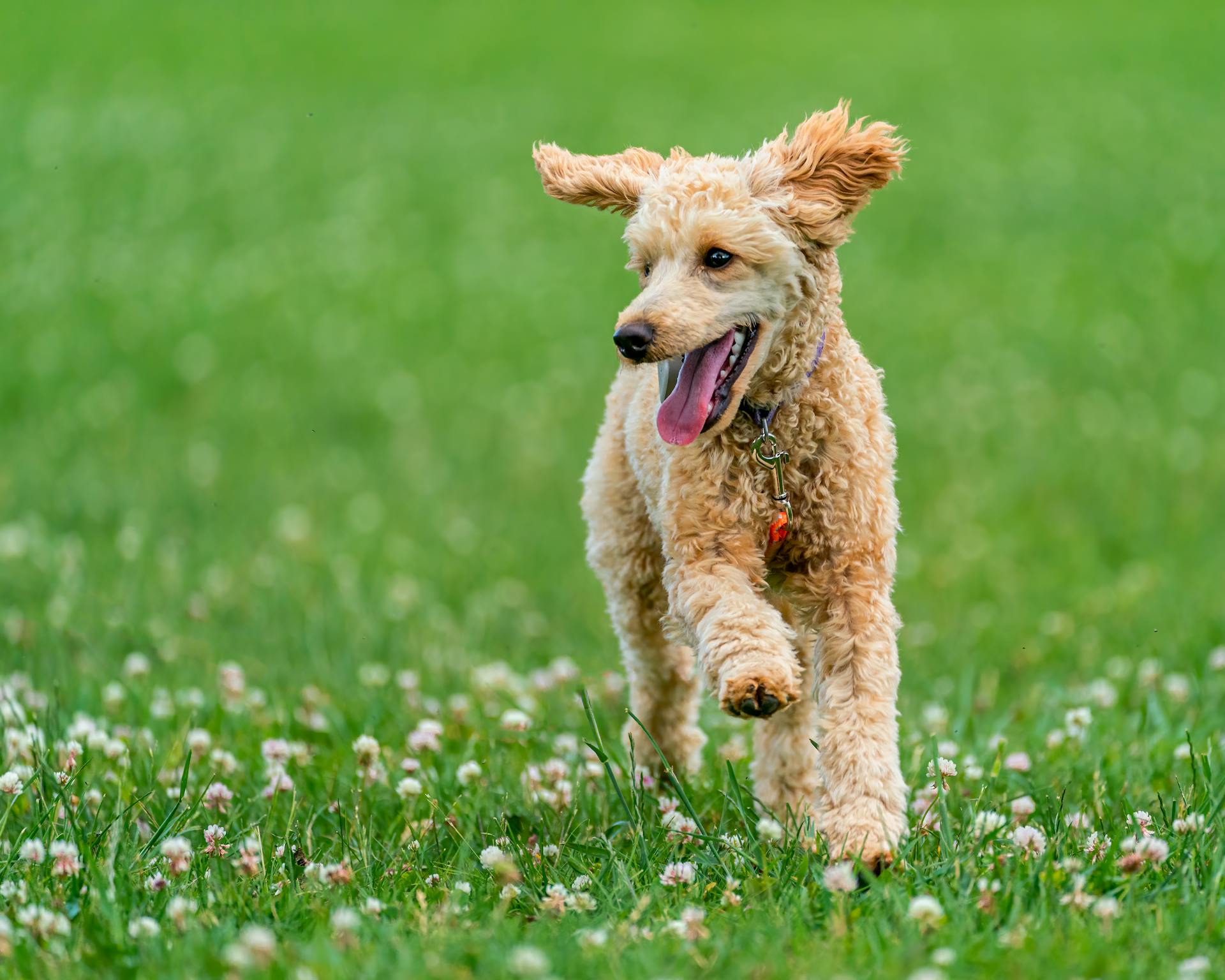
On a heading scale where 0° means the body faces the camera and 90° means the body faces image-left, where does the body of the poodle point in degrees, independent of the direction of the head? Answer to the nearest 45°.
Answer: approximately 0°

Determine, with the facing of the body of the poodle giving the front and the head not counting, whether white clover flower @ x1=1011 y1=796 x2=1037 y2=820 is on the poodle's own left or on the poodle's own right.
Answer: on the poodle's own left

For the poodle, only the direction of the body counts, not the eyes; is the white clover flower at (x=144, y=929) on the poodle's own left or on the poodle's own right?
on the poodle's own right

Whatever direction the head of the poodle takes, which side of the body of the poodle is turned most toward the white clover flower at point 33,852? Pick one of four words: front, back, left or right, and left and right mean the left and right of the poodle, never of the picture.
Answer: right

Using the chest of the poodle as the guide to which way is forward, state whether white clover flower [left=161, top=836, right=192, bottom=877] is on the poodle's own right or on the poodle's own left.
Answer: on the poodle's own right
